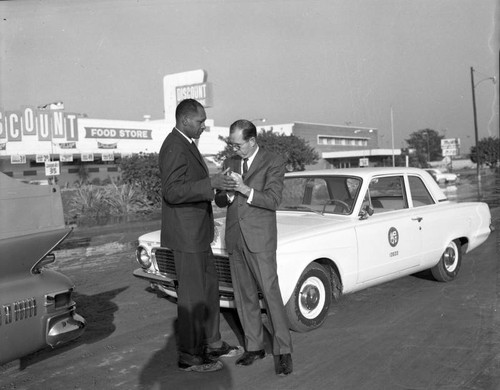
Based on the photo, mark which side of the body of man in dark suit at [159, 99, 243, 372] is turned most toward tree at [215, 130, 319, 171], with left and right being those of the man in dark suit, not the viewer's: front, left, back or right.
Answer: left

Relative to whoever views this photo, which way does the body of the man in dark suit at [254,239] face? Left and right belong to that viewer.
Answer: facing the viewer and to the left of the viewer

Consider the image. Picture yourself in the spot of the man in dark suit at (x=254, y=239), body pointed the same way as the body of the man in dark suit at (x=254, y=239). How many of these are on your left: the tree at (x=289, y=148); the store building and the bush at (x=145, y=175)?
0

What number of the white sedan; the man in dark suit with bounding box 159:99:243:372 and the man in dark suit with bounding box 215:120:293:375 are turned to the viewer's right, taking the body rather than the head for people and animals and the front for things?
1

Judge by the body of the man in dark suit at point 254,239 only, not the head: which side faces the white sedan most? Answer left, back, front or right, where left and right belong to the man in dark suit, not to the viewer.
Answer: back

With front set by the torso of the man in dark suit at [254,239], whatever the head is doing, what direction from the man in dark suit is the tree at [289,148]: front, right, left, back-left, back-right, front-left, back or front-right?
back-right

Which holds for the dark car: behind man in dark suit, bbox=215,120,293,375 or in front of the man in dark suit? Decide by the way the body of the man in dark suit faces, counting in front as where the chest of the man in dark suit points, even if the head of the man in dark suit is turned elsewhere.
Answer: in front

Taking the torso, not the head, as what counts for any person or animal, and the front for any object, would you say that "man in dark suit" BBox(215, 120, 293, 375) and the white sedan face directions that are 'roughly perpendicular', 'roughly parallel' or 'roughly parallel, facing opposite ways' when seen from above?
roughly parallel

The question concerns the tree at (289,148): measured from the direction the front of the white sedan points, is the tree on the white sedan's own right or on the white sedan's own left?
on the white sedan's own right

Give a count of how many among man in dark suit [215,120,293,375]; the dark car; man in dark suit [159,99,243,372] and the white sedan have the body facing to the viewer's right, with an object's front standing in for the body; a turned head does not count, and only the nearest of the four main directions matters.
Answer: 1

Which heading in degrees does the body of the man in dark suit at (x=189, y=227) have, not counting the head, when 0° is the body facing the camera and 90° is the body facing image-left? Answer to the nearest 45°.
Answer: approximately 270°

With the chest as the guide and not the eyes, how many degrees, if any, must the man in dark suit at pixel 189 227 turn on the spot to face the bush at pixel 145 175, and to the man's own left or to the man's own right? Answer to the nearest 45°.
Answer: approximately 90° to the man's own left

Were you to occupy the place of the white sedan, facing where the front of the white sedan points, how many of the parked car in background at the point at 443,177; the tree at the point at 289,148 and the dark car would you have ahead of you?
1

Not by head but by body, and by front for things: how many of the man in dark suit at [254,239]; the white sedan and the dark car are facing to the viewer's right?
0

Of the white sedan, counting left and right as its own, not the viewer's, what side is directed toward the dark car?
front

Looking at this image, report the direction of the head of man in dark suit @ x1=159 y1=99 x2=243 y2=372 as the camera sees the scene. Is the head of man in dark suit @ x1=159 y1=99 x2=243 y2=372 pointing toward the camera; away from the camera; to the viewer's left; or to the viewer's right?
to the viewer's right

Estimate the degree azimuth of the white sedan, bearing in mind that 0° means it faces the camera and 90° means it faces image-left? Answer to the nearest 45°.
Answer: approximately 45°

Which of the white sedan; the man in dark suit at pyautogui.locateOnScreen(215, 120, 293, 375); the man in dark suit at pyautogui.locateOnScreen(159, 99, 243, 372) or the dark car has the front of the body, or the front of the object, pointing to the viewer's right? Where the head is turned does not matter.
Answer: the man in dark suit at pyautogui.locateOnScreen(159, 99, 243, 372)
